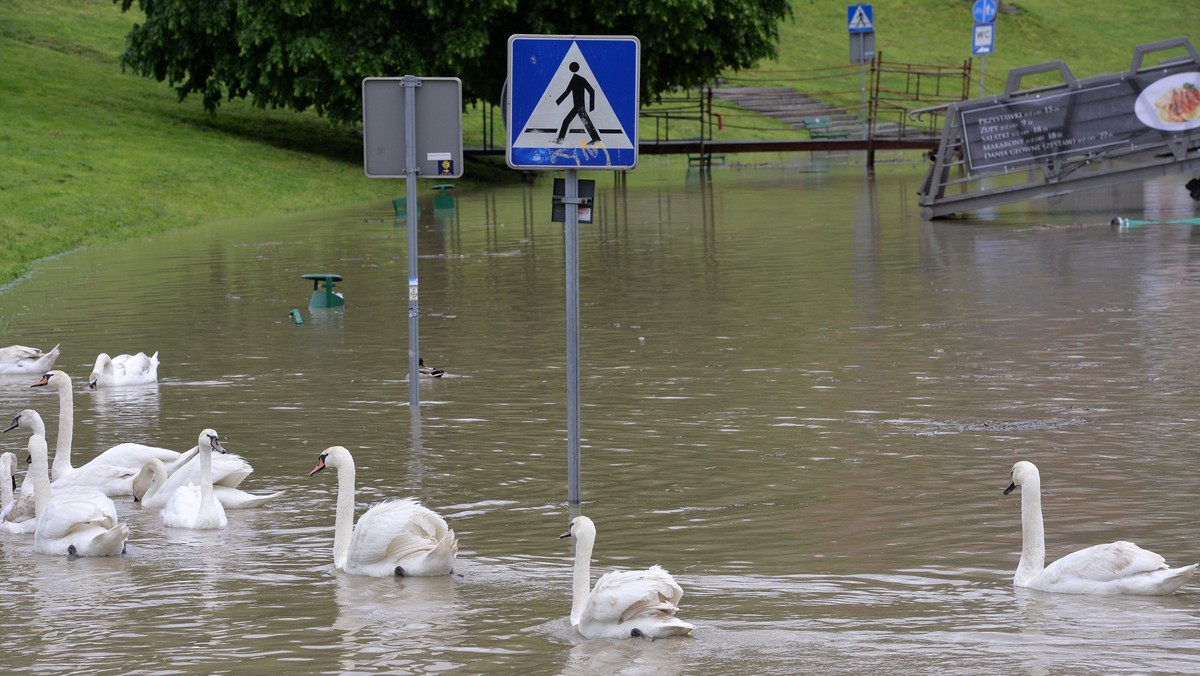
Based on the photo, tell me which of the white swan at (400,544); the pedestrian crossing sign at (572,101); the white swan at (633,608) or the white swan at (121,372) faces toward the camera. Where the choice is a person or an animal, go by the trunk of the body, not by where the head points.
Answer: the pedestrian crossing sign

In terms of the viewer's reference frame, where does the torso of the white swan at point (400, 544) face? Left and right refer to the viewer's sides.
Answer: facing to the left of the viewer

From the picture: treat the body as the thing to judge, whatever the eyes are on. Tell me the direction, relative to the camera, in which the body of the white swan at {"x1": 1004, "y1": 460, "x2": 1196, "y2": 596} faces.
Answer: to the viewer's left

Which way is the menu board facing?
toward the camera

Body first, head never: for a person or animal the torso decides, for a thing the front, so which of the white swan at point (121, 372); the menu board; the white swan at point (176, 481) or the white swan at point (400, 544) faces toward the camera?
the menu board

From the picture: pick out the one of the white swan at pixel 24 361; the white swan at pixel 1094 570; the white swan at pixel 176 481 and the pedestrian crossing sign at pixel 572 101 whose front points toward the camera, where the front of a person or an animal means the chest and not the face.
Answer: the pedestrian crossing sign

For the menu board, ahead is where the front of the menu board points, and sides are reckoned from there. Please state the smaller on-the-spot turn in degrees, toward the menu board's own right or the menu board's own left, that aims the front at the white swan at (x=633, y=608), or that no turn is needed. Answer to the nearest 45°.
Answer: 0° — it already faces it

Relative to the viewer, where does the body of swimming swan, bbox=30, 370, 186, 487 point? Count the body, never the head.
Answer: to the viewer's left

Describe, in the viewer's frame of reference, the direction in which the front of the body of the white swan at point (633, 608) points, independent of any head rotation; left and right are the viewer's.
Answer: facing to the left of the viewer

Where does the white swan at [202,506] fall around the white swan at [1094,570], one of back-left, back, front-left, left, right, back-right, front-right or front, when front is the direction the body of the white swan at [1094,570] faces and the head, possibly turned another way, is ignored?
front

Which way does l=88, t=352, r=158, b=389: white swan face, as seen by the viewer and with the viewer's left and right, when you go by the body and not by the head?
facing to the left of the viewer

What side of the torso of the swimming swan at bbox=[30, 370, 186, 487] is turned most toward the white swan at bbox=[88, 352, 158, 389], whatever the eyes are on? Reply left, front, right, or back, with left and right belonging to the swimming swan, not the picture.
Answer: right
